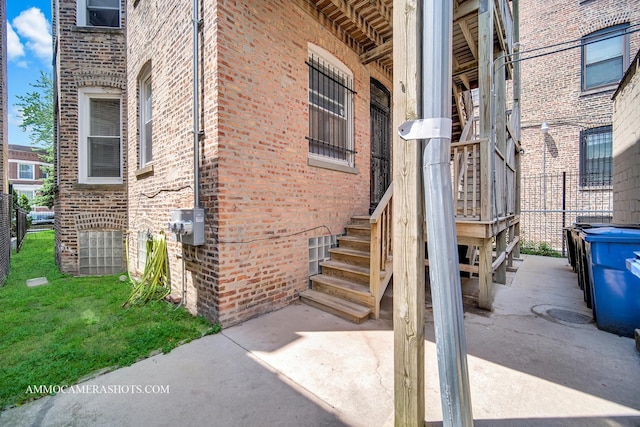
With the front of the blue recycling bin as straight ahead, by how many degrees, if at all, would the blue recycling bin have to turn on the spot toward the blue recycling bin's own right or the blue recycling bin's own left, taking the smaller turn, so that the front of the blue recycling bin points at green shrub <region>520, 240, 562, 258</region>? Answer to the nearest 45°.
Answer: approximately 90° to the blue recycling bin's own right

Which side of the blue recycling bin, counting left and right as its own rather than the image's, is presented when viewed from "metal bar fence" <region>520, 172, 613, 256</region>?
right

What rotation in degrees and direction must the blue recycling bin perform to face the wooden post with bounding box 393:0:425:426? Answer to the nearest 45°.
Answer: approximately 90° to its left

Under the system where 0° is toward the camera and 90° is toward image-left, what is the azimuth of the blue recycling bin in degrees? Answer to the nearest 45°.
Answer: approximately 90°

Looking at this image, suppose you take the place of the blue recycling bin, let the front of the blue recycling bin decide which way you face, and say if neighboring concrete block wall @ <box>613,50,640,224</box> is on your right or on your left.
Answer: on your right

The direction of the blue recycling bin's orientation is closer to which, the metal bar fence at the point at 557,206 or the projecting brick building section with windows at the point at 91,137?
the projecting brick building section with windows

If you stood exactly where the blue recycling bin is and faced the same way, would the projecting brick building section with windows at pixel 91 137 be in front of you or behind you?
in front

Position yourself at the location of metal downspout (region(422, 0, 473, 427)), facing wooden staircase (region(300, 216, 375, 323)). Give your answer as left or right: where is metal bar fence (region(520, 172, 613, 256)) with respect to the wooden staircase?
right

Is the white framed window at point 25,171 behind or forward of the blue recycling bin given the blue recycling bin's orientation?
forward
